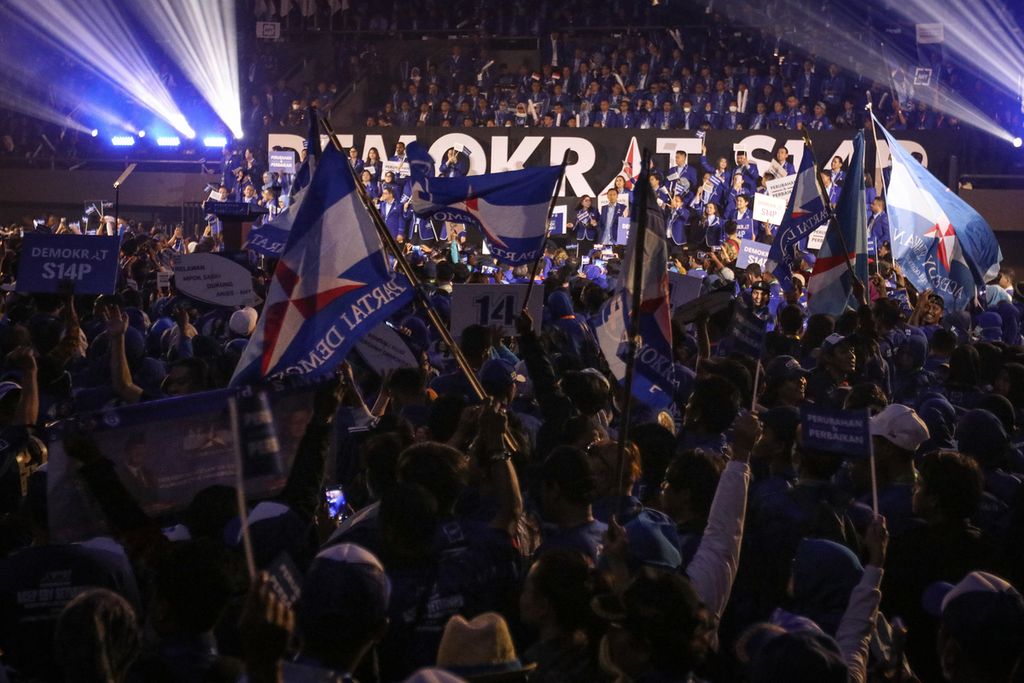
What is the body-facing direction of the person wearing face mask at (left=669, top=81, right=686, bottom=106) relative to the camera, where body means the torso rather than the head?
toward the camera

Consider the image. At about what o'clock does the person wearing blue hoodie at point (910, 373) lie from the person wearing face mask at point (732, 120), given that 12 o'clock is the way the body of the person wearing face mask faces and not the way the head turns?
The person wearing blue hoodie is roughly at 12 o'clock from the person wearing face mask.

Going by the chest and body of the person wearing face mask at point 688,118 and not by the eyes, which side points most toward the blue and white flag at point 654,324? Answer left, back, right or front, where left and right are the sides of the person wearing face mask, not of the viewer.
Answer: front

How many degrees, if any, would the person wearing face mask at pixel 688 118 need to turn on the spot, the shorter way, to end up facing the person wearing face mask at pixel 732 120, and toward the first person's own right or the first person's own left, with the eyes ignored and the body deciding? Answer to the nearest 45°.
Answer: approximately 90° to the first person's own left

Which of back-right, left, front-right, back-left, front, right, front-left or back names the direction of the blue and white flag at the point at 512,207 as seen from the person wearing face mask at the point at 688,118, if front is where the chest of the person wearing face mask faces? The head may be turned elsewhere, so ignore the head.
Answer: front

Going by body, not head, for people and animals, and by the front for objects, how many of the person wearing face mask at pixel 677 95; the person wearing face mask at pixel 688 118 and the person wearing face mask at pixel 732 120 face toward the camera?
3

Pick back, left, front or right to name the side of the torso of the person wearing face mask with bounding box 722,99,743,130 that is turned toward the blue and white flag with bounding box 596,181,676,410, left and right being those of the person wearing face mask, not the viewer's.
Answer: front

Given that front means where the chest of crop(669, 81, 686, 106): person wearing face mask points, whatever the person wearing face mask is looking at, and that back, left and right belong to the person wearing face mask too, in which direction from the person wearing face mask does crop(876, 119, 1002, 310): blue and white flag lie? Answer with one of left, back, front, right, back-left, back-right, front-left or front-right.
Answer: front

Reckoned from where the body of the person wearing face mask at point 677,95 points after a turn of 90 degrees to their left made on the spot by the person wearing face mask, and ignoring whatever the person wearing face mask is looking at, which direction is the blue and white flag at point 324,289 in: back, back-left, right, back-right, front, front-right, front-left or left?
right

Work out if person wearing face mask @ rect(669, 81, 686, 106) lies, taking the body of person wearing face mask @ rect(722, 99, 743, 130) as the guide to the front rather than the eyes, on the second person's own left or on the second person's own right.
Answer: on the second person's own right

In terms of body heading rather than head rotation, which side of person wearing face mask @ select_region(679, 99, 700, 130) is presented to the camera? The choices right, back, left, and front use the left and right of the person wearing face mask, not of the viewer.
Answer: front

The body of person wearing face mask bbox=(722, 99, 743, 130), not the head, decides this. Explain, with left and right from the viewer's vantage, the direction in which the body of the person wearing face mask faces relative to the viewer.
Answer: facing the viewer

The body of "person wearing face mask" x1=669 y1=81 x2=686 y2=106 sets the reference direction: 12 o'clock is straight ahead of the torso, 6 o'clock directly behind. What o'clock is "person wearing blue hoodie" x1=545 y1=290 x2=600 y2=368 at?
The person wearing blue hoodie is roughly at 12 o'clock from the person wearing face mask.

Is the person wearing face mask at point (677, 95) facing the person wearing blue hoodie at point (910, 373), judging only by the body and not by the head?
yes

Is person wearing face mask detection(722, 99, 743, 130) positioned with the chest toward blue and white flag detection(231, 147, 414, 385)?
yes

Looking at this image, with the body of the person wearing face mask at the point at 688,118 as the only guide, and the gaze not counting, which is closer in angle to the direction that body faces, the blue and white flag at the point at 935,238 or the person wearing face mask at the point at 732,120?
the blue and white flag

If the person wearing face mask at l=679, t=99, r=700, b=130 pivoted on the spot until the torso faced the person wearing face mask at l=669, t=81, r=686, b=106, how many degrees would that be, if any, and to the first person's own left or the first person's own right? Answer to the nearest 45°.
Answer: approximately 180°
